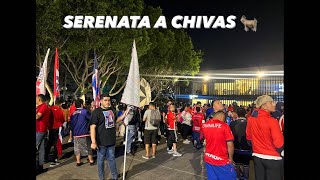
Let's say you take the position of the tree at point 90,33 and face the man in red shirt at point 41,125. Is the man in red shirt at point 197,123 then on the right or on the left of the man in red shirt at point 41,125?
left

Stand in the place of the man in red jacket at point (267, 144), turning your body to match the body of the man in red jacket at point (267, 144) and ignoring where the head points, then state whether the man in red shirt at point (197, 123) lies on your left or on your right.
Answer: on your left

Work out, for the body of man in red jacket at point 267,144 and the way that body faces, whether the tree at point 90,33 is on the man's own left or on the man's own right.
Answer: on the man's own left

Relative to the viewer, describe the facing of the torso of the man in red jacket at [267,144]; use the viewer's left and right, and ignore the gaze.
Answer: facing away from the viewer and to the right of the viewer
